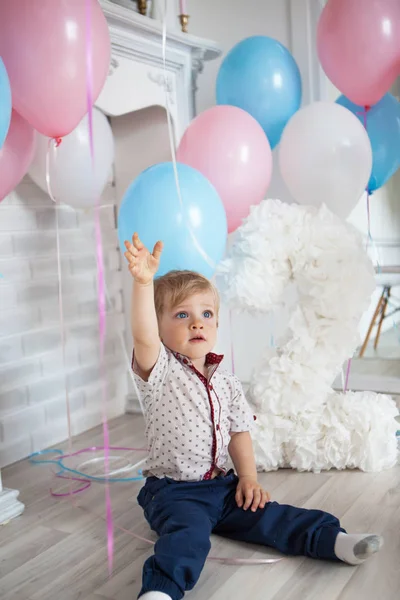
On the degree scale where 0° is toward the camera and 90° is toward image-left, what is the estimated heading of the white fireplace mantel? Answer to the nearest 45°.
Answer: approximately 315°

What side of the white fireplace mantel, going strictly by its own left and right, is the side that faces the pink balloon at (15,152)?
right

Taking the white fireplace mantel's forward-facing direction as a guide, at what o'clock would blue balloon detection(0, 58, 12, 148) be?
The blue balloon is roughly at 2 o'clock from the white fireplace mantel.

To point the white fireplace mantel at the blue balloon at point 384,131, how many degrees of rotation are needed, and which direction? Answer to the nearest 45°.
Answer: approximately 45° to its left

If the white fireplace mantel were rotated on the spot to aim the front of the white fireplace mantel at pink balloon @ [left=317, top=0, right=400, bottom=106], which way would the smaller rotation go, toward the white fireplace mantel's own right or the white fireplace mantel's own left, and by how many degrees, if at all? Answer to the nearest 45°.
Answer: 0° — it already faces it

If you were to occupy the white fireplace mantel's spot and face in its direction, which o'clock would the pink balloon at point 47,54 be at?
The pink balloon is roughly at 2 o'clock from the white fireplace mantel.
